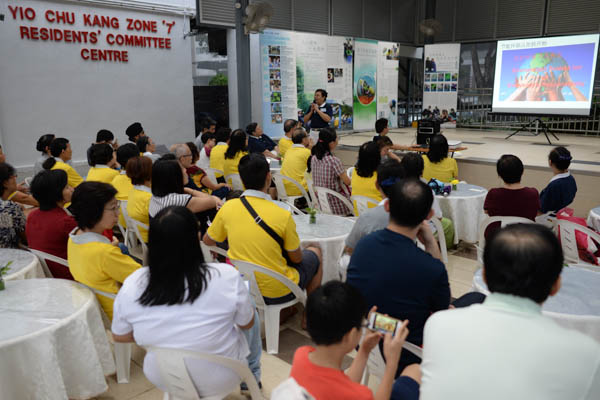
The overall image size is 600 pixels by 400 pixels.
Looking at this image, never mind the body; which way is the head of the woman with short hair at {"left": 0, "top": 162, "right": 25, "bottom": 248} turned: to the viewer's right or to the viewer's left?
to the viewer's right

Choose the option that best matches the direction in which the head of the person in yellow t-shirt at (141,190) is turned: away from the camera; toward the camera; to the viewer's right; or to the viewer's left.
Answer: away from the camera

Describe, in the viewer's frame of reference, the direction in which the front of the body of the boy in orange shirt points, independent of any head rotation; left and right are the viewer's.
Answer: facing away from the viewer and to the right of the viewer

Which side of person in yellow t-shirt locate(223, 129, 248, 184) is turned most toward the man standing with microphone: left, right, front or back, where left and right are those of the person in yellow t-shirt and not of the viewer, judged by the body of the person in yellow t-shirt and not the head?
front

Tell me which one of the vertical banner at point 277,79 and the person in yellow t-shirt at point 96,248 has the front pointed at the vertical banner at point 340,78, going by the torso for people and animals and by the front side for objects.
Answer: the person in yellow t-shirt

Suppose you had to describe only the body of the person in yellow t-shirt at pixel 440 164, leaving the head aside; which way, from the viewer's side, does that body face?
away from the camera

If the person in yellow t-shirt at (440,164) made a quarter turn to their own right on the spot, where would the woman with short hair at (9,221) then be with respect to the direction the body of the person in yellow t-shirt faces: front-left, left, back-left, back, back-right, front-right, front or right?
back-right

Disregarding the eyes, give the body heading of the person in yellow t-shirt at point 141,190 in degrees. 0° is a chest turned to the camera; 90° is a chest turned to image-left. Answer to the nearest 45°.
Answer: approximately 225°

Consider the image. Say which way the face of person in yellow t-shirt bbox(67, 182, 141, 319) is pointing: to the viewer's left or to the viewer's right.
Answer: to the viewer's right

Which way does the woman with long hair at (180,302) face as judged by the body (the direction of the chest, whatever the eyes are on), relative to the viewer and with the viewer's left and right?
facing away from the viewer

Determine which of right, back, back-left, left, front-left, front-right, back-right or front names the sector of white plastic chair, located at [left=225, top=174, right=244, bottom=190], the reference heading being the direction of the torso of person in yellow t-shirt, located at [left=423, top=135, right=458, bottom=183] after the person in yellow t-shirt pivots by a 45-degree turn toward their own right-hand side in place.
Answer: back-left

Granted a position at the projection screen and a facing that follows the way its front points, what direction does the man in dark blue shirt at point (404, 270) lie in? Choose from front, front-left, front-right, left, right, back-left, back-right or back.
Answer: front-left

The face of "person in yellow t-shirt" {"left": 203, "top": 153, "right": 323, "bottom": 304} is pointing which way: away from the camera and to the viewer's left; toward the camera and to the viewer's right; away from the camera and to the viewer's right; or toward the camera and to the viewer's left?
away from the camera and to the viewer's right

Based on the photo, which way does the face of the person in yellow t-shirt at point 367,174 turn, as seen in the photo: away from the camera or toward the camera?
away from the camera
